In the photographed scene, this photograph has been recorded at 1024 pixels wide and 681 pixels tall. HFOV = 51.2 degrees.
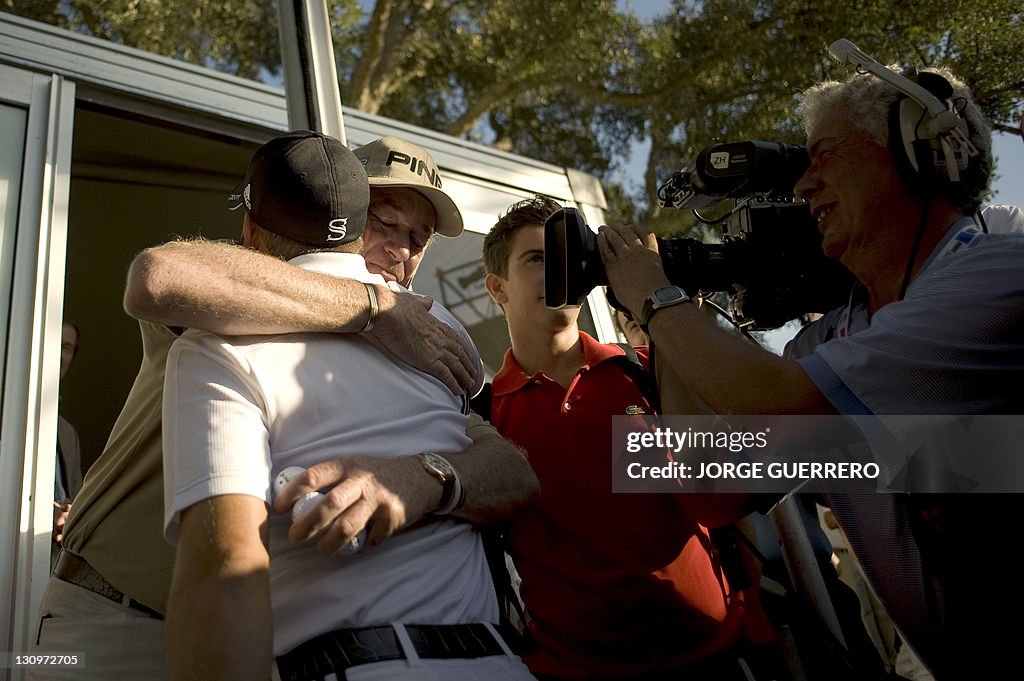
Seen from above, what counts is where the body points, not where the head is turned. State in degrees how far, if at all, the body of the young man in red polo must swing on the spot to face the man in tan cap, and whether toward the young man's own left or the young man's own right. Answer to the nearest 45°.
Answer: approximately 45° to the young man's own right

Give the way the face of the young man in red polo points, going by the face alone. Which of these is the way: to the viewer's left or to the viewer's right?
to the viewer's right

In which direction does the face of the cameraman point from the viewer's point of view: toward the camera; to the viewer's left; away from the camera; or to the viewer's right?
to the viewer's left

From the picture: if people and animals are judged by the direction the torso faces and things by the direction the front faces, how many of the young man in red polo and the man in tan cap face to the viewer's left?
0

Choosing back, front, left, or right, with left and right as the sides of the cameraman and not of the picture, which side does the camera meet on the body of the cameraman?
left
